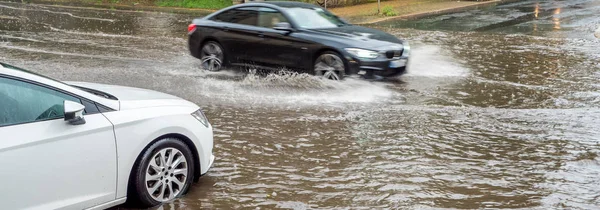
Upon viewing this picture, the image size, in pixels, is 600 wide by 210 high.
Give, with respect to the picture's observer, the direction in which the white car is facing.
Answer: facing away from the viewer and to the right of the viewer

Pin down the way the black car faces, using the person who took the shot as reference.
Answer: facing the viewer and to the right of the viewer

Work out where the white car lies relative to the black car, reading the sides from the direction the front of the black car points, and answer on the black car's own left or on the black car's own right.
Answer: on the black car's own right

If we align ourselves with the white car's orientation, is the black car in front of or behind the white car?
in front

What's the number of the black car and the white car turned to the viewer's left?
0
